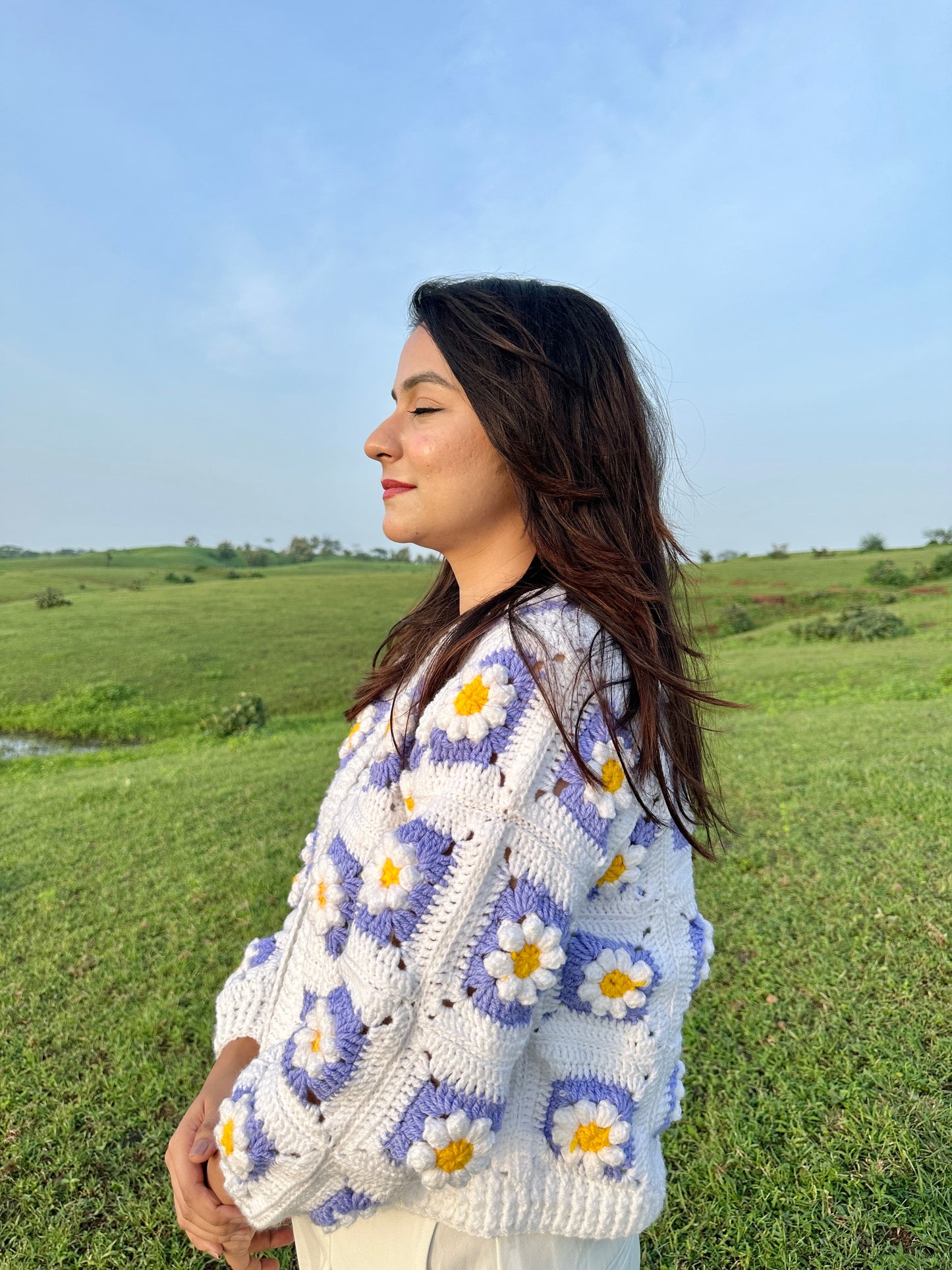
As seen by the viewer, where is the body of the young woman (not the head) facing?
to the viewer's left

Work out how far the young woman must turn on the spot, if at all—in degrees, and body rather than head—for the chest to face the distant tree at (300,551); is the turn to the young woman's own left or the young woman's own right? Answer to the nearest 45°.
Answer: approximately 90° to the young woman's own right

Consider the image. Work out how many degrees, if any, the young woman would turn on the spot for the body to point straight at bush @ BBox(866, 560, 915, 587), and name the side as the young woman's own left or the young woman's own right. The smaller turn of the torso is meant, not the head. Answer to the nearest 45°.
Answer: approximately 135° to the young woman's own right

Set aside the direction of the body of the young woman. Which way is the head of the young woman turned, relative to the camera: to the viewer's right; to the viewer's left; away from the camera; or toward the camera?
to the viewer's left

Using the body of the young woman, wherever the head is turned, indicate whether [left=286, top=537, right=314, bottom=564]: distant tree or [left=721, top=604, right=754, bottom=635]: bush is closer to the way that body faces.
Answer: the distant tree

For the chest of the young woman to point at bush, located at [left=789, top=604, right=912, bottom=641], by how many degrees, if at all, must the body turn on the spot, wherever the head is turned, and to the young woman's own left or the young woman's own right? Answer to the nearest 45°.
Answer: approximately 135° to the young woman's own right

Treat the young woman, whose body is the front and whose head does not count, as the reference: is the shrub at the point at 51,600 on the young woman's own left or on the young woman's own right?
on the young woman's own right

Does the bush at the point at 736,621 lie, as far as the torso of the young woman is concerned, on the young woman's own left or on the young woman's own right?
on the young woman's own right

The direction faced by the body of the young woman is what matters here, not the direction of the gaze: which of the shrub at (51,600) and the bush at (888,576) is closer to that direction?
the shrub

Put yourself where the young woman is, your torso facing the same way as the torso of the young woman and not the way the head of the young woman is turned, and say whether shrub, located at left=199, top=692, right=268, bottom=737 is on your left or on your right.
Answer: on your right

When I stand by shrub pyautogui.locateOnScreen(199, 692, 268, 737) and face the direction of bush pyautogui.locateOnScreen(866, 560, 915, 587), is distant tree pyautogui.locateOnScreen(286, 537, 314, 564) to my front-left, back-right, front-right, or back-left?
front-left
